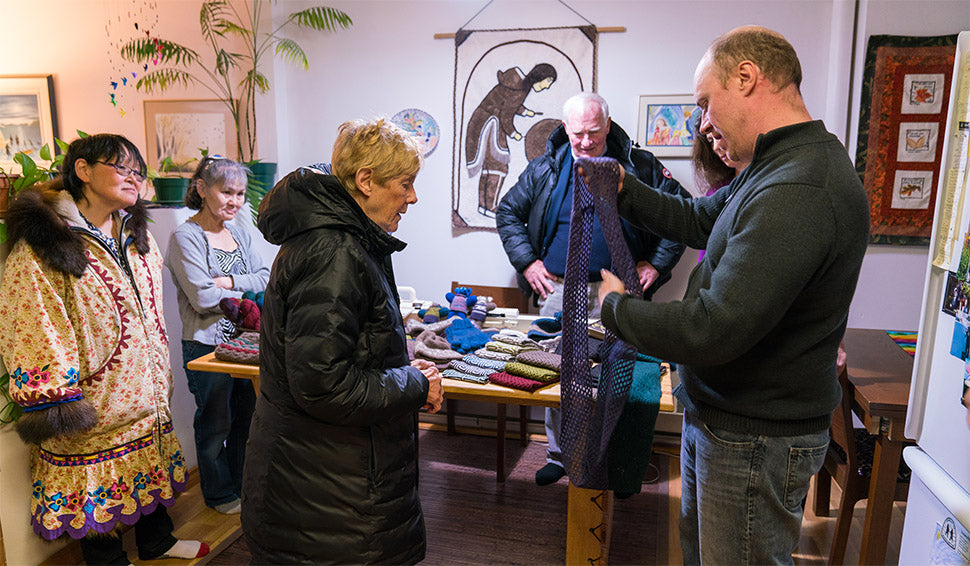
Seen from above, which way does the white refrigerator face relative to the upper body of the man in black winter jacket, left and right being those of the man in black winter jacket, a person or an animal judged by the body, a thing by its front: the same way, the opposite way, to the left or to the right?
to the right

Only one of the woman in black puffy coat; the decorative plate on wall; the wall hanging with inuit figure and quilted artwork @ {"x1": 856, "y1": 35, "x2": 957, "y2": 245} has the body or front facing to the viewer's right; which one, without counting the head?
the woman in black puffy coat

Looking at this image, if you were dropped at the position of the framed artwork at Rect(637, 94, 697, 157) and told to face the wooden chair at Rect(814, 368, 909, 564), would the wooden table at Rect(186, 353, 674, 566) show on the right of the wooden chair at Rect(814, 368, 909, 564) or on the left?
right

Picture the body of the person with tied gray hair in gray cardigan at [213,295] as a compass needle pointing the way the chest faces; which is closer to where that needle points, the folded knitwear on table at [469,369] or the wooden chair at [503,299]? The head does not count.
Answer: the folded knitwear on table

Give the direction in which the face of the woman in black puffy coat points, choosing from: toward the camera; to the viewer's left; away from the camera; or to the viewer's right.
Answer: to the viewer's right

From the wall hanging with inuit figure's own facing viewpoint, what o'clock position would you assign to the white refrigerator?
The white refrigerator is roughly at 11 o'clock from the wall hanging with inuit figure.

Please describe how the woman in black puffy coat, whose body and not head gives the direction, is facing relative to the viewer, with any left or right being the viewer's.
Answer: facing to the right of the viewer

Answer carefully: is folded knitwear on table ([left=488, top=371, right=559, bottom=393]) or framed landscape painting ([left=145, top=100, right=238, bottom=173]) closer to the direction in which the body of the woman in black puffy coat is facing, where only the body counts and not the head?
the folded knitwear on table

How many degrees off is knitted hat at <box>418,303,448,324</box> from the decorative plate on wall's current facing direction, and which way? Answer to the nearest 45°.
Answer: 0° — it already faces it

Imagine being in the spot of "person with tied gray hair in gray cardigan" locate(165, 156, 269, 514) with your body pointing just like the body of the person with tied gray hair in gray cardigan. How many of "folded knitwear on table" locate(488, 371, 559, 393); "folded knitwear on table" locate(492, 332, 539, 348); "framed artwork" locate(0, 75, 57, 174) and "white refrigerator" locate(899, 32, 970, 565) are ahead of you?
3

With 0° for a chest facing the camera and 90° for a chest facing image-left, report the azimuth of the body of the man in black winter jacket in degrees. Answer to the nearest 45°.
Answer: approximately 0°
